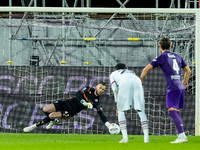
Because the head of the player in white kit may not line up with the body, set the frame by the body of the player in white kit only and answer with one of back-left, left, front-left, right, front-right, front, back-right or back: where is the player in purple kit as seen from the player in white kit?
back-right

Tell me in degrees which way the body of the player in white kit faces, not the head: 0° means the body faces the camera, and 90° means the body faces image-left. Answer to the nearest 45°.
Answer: approximately 135°

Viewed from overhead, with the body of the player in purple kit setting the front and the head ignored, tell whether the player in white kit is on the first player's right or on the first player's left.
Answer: on the first player's left

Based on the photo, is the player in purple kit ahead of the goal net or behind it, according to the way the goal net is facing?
ahead

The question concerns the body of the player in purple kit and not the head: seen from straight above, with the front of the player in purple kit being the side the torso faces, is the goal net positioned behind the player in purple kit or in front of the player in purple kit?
in front

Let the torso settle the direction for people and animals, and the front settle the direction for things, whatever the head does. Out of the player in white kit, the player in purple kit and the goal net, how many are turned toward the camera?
1

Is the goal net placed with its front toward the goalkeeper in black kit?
yes

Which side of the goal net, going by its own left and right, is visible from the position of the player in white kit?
front

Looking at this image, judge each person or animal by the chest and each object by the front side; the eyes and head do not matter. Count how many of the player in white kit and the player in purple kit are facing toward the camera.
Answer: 0

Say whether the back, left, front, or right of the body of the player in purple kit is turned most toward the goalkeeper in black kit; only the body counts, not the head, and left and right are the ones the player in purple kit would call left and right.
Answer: front

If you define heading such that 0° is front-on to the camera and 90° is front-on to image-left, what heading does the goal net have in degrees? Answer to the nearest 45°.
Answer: approximately 0°
